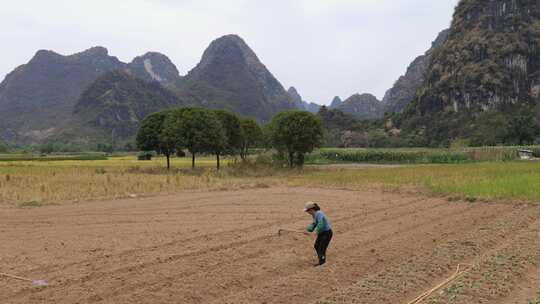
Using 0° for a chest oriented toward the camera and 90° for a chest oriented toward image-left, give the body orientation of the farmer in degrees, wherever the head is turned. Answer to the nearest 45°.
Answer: approximately 90°
